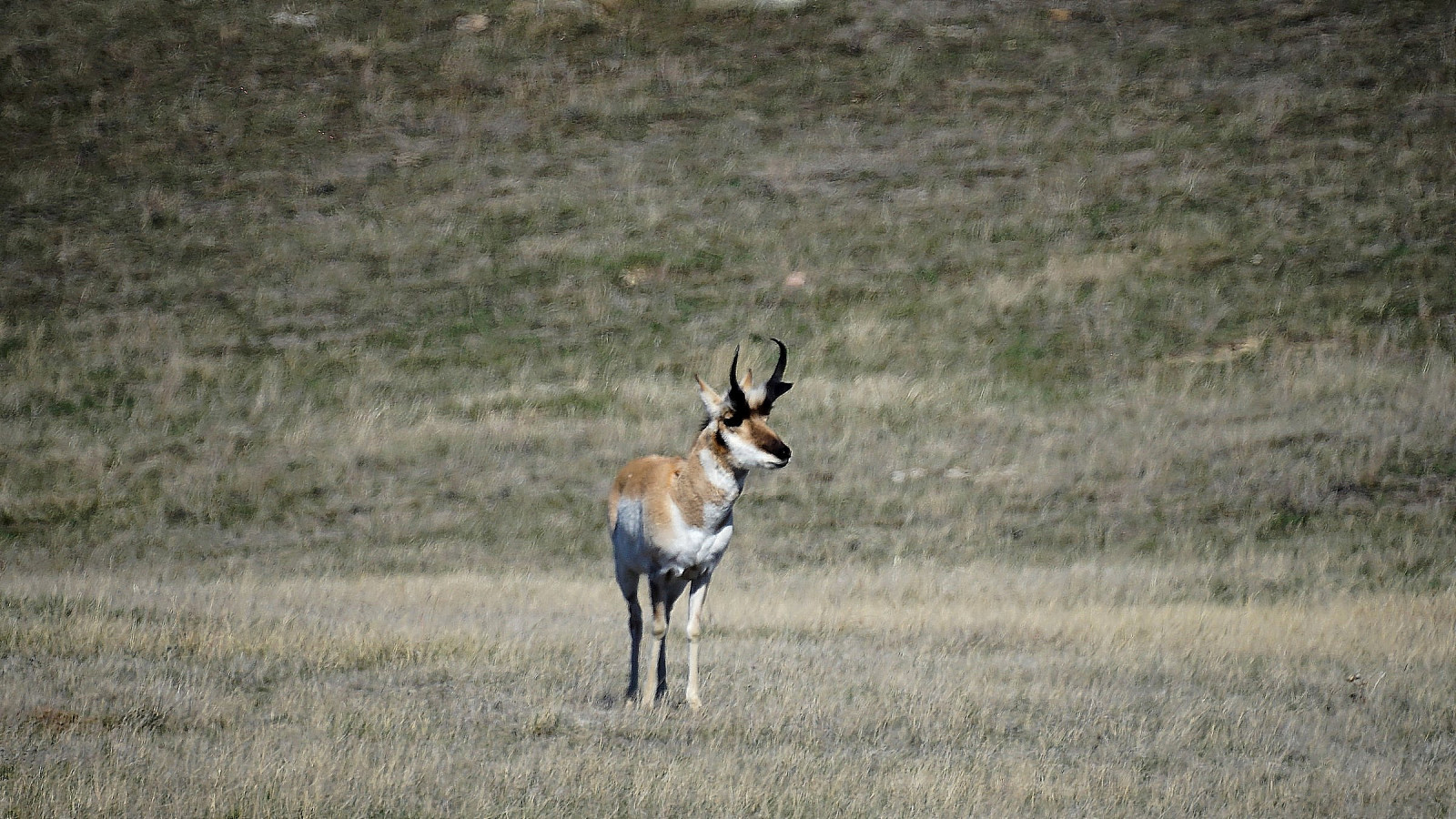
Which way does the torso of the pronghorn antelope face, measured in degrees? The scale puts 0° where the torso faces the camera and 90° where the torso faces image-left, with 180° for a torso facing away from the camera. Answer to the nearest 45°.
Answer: approximately 315°
